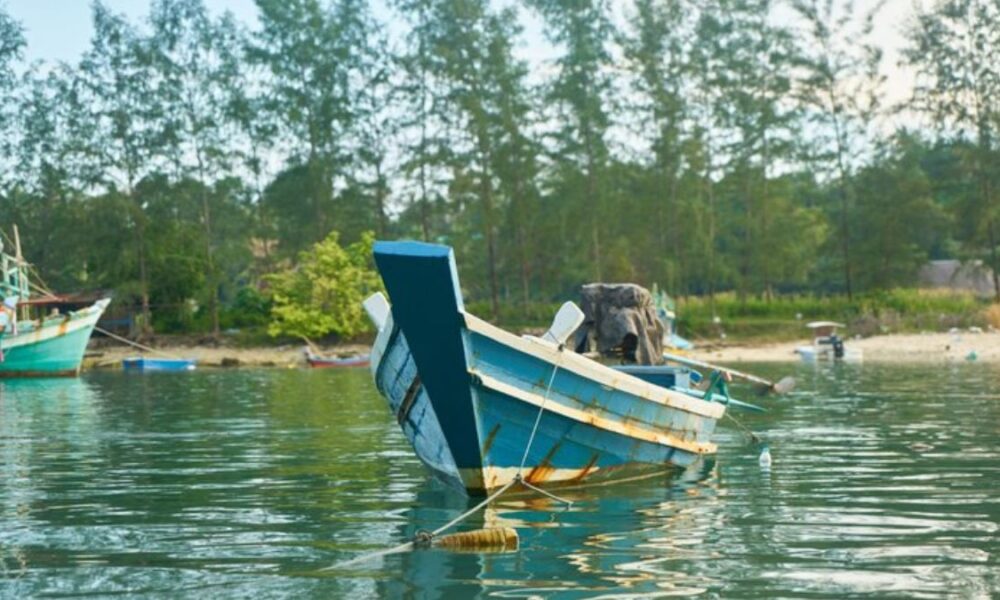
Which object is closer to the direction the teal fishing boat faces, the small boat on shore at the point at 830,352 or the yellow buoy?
the small boat on shore

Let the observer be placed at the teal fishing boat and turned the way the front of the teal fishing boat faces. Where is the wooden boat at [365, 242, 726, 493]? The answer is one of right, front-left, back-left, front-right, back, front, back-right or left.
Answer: right

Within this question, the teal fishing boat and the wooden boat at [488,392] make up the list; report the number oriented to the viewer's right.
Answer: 1

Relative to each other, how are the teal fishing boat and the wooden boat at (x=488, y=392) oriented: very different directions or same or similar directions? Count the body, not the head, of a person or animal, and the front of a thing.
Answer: very different directions

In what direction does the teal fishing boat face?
to the viewer's right
